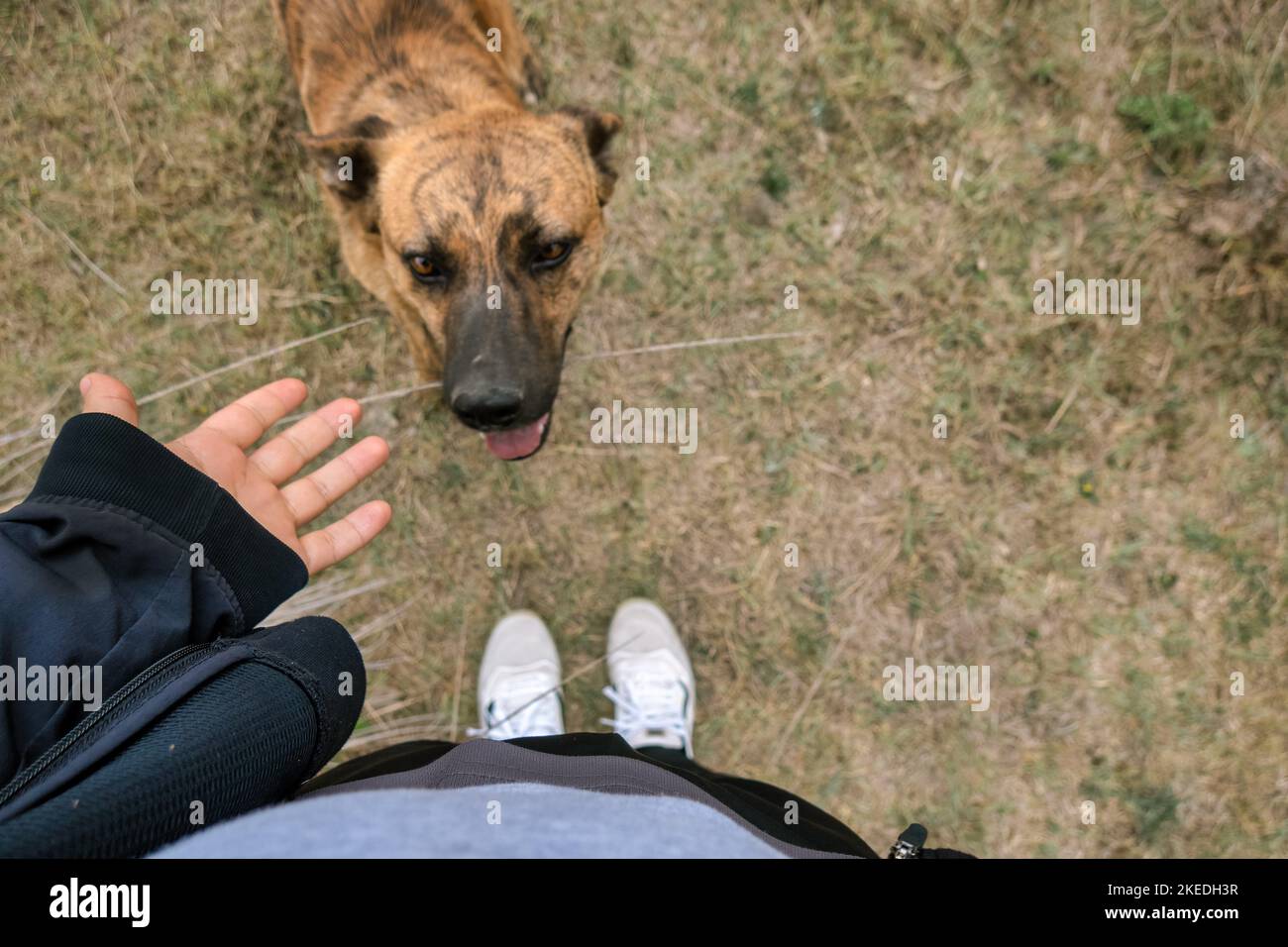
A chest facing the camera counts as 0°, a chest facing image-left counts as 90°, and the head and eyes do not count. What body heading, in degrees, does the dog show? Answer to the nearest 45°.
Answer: approximately 0°
